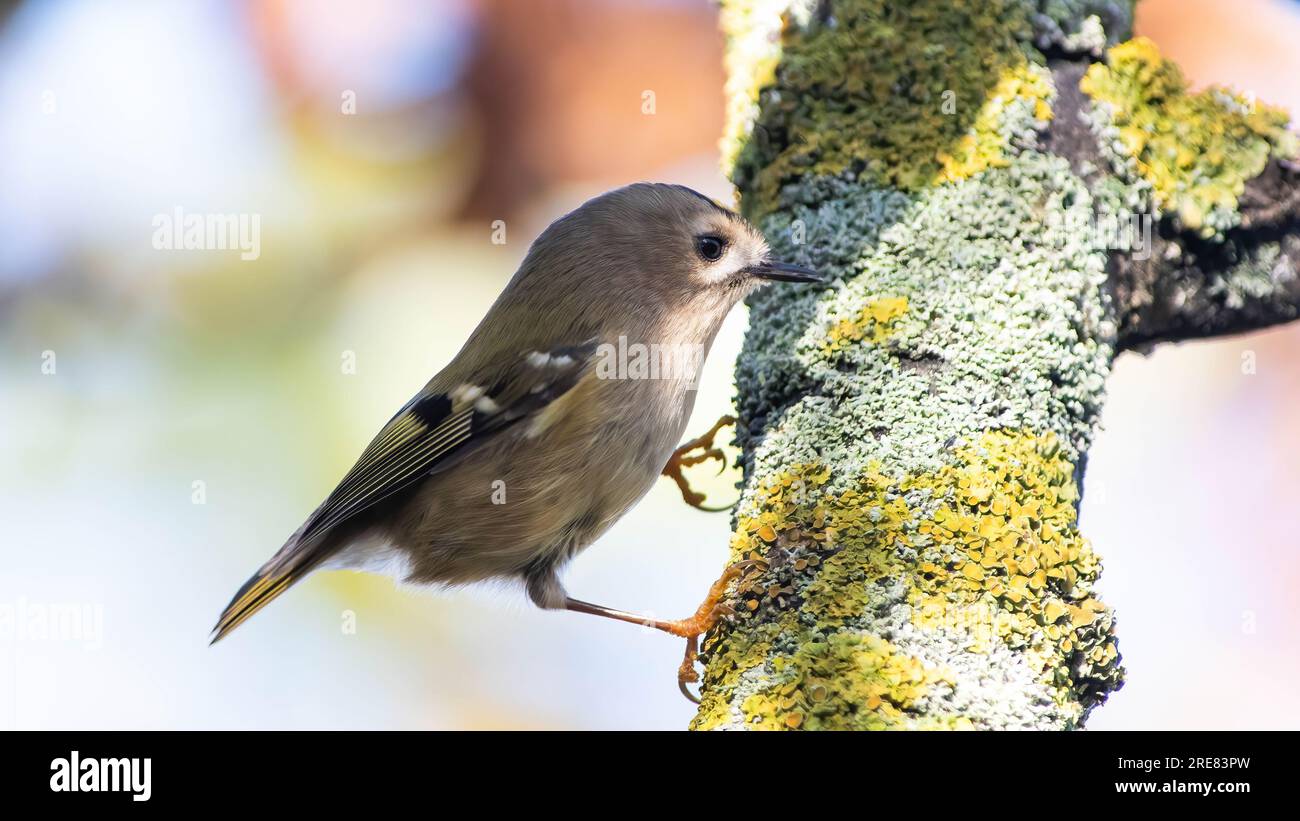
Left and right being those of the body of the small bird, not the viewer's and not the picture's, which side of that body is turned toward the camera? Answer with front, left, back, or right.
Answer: right
